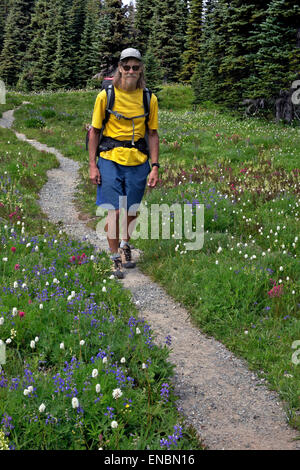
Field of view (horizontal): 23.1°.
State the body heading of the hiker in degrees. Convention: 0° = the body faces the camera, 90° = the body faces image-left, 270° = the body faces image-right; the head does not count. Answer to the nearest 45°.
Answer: approximately 0°

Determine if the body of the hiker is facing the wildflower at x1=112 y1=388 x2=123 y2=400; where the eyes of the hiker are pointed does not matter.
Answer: yes

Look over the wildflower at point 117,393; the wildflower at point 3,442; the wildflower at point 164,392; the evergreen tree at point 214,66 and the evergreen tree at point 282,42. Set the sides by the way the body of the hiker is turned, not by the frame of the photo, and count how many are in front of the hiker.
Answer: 3

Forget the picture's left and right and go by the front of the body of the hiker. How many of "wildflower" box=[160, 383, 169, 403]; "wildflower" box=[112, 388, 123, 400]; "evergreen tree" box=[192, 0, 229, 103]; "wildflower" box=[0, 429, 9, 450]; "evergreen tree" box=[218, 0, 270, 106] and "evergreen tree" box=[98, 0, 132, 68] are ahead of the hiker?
3

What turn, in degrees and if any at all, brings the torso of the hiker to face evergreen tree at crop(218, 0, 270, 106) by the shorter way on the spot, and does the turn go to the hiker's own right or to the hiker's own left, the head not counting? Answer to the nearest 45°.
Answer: approximately 180°

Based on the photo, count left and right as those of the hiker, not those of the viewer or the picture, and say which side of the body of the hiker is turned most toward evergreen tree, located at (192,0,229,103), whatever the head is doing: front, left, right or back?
back

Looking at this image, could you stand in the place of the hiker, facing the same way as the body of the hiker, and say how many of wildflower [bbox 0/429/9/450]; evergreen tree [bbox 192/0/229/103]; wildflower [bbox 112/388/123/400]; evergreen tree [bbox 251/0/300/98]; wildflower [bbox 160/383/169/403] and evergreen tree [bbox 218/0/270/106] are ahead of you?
3

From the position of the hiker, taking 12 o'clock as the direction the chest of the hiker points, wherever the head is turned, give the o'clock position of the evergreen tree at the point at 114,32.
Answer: The evergreen tree is roughly at 6 o'clock from the hiker.

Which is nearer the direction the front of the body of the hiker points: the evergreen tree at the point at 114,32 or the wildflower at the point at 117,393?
the wildflower

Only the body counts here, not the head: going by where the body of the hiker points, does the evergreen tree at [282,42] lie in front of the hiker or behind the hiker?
behind

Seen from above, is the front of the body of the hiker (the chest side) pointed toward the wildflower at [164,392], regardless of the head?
yes
